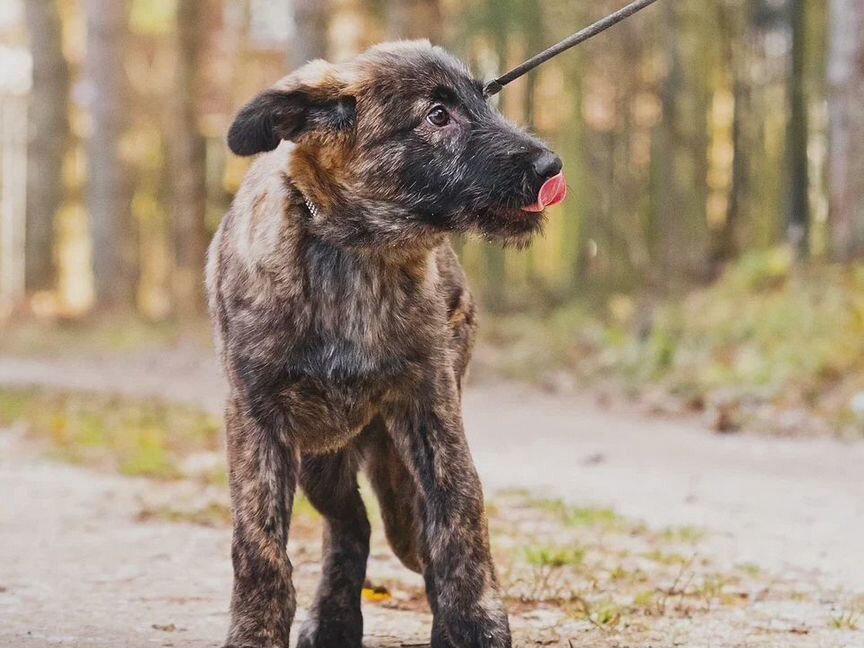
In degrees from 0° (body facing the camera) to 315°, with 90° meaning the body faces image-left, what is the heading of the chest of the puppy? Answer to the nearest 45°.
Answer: approximately 0°

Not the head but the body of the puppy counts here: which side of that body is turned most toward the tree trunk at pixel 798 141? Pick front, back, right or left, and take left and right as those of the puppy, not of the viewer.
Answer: back

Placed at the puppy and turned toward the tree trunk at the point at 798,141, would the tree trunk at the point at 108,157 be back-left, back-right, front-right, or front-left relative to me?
front-left

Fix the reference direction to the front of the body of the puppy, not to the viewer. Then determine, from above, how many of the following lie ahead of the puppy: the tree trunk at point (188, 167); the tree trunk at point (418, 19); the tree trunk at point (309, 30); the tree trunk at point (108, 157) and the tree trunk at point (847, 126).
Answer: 0

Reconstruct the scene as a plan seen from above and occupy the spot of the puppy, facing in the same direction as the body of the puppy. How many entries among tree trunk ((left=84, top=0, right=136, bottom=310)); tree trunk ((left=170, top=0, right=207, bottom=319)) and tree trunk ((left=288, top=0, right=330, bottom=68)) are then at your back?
3

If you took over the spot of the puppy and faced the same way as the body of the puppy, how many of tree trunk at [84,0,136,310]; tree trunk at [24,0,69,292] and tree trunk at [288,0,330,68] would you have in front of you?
0

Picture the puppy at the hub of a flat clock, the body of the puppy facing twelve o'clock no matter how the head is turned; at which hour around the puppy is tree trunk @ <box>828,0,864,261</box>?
The tree trunk is roughly at 7 o'clock from the puppy.

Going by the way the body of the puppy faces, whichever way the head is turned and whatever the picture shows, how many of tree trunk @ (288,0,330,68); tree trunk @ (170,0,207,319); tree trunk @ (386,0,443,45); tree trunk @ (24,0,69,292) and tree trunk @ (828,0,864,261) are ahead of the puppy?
0

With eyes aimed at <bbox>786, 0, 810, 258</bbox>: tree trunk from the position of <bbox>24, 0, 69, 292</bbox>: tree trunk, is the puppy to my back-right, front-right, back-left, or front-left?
front-right

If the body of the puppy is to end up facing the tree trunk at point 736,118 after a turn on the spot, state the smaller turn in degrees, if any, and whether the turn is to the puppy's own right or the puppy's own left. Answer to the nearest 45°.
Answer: approximately 180°

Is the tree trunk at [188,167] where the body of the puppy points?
no

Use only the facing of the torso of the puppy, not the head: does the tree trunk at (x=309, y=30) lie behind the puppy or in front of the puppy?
behind

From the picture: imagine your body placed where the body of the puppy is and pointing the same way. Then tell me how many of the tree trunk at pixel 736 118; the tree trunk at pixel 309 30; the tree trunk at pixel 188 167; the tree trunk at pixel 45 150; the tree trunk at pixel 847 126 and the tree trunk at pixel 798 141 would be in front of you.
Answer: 0

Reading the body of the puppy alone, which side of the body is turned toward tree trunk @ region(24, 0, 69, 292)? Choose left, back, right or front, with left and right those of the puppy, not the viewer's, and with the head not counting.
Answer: back

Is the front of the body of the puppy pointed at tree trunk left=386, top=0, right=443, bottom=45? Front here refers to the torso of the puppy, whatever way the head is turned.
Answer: no

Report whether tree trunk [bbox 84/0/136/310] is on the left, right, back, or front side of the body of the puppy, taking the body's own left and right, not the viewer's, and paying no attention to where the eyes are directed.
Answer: back
